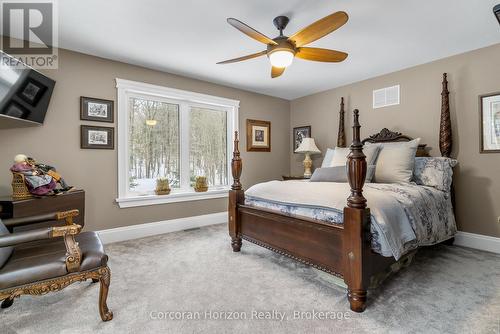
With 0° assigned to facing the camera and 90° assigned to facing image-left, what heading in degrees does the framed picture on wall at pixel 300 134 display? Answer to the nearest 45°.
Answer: approximately 45°

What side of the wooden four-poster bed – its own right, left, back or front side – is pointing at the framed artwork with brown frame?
right

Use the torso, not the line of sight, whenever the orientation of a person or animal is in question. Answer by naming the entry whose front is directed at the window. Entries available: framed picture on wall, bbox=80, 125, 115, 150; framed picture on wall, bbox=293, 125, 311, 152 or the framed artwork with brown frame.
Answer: framed picture on wall, bbox=293, 125, 311, 152

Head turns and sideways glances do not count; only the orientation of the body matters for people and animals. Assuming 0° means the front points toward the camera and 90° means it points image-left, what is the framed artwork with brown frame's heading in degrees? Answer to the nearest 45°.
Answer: approximately 315°

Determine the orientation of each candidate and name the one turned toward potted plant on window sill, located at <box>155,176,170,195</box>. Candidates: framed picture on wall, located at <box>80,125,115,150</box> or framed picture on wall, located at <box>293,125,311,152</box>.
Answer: framed picture on wall, located at <box>293,125,311,152</box>

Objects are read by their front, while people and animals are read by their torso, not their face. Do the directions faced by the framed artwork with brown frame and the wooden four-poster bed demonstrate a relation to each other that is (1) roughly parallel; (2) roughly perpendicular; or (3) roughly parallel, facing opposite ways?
roughly perpendicular

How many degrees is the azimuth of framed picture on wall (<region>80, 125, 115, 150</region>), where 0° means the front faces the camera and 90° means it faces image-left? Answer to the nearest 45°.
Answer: approximately 0°

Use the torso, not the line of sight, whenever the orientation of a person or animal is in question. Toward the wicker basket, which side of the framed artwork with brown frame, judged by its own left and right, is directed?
right

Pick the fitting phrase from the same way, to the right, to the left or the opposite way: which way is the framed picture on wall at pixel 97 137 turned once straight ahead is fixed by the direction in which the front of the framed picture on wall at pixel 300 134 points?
to the left

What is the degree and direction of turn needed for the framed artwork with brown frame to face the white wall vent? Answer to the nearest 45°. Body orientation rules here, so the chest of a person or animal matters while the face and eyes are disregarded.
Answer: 0° — it already faces it
